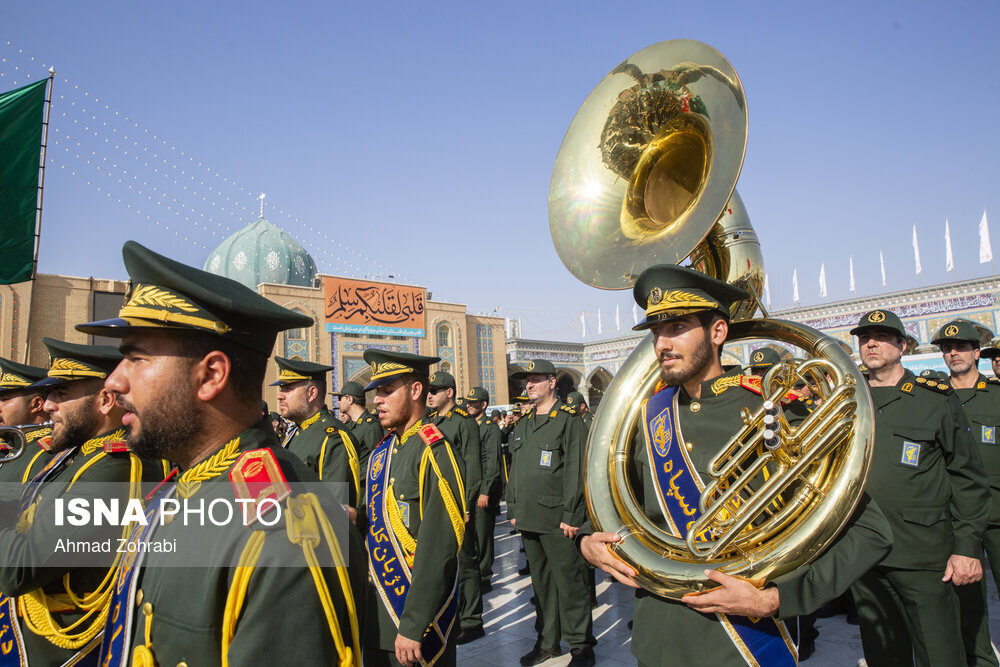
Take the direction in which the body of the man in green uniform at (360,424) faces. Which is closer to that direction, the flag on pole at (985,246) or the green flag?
the green flag

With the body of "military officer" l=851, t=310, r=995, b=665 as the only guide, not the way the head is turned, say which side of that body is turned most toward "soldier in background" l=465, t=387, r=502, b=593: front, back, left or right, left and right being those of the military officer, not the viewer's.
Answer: right

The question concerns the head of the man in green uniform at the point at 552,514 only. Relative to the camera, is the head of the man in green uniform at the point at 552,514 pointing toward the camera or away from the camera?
toward the camera

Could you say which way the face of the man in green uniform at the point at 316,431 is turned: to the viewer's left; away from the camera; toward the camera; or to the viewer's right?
to the viewer's left

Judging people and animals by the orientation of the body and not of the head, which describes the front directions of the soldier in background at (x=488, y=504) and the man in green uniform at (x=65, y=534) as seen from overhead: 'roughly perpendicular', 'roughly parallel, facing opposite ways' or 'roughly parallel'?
roughly parallel

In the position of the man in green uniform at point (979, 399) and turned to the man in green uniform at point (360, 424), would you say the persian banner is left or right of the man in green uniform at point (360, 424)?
right

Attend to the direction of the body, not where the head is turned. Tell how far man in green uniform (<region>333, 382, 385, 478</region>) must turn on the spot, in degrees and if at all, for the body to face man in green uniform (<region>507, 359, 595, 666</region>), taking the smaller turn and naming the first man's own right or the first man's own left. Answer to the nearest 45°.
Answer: approximately 135° to the first man's own left

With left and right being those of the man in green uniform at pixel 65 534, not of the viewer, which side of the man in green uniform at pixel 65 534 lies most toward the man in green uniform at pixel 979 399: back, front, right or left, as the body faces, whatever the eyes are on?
back

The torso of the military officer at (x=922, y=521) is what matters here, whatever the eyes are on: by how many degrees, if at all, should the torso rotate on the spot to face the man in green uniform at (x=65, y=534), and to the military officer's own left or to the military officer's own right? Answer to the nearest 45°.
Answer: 0° — they already face them

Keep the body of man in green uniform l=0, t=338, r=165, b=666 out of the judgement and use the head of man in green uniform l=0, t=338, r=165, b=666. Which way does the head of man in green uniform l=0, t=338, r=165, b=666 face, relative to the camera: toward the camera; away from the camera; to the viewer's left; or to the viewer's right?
to the viewer's left

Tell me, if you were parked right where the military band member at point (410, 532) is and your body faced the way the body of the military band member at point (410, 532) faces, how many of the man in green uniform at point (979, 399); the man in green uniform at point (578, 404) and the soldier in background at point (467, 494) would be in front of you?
0

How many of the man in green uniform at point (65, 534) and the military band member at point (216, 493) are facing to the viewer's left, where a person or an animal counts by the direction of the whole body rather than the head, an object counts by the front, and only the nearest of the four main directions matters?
2

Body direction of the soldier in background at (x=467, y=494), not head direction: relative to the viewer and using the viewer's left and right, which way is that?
facing the viewer and to the left of the viewer

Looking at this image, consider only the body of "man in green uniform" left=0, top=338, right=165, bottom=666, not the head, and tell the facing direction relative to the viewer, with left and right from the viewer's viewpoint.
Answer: facing to the left of the viewer

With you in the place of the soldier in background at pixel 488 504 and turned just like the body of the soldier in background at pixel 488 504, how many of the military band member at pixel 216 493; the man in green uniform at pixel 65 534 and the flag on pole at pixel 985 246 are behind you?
1

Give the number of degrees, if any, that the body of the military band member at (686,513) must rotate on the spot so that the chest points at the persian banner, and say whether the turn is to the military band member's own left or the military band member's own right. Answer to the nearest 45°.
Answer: approximately 90° to the military band member's own right

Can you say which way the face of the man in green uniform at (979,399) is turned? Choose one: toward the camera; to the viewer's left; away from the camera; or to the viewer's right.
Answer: toward the camera
